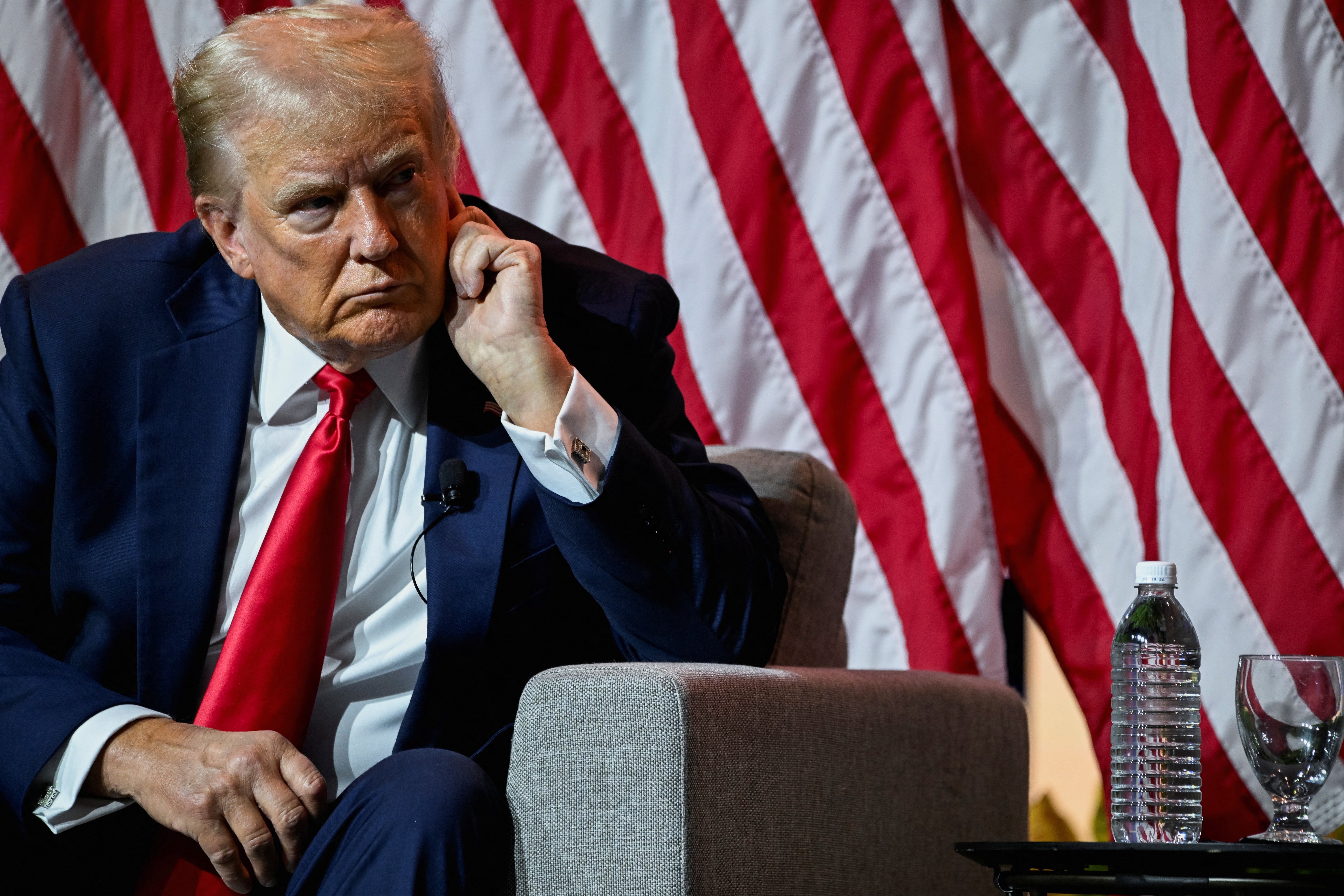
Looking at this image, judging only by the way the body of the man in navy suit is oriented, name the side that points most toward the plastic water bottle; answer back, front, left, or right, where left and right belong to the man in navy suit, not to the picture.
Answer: left

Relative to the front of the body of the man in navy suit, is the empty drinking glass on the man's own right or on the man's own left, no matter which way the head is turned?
on the man's own left

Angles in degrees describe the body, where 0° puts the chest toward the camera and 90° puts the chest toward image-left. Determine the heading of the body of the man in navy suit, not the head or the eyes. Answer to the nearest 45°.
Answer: approximately 0°

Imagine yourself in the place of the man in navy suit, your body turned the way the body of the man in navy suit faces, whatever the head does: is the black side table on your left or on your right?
on your left
